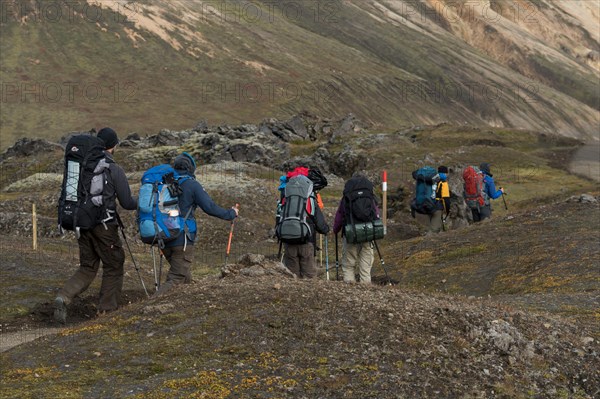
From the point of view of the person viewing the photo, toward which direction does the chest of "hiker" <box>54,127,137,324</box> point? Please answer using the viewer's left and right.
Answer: facing away from the viewer and to the right of the viewer

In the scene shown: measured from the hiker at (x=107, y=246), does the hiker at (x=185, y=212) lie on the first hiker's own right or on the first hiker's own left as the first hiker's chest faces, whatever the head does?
on the first hiker's own right

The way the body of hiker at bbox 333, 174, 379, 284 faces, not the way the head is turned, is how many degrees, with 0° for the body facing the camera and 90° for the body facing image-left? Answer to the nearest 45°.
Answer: approximately 180°

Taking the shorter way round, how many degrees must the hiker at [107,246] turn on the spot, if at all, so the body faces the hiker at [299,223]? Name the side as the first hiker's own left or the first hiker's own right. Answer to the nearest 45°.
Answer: approximately 45° to the first hiker's own right
